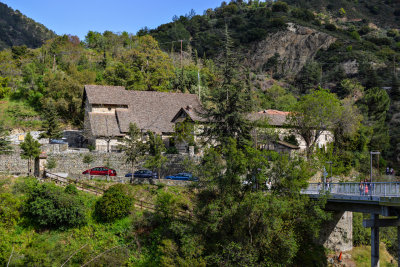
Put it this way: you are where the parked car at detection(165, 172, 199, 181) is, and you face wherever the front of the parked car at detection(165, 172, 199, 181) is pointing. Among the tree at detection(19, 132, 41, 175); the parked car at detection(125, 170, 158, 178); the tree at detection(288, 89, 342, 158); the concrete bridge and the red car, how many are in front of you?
3

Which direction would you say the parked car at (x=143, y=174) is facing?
to the viewer's left

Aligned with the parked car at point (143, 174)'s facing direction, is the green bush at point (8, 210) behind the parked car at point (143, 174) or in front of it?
in front

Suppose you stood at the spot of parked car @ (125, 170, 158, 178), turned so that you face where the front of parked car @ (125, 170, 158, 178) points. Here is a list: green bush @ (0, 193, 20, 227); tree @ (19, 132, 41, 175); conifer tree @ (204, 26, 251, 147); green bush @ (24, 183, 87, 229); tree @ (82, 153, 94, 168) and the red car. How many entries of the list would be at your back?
1

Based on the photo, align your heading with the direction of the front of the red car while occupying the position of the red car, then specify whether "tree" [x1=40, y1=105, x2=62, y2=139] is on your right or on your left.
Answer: on your right

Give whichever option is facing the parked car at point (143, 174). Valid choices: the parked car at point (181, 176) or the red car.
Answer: the parked car at point (181, 176)

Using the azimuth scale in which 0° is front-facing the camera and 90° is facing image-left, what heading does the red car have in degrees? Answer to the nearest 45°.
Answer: approximately 90°

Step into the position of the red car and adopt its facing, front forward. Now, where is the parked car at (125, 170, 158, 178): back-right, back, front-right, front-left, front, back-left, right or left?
back

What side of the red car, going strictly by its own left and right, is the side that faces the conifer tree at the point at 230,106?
back

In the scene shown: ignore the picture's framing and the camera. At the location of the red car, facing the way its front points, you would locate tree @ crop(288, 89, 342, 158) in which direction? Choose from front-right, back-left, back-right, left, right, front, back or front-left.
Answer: back

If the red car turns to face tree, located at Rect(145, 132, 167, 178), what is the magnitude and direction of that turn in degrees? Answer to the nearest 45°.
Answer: approximately 135° to its left

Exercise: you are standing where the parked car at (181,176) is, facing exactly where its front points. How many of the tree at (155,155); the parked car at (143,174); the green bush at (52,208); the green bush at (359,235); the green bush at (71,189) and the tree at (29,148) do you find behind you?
1

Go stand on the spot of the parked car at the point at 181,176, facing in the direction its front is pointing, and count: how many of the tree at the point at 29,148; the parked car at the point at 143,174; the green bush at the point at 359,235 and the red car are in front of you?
3

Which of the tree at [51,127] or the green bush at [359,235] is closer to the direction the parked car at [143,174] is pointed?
the tree

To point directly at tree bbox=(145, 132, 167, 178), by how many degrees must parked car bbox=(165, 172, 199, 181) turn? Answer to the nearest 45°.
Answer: approximately 45° to its left

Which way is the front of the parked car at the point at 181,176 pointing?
to the viewer's left

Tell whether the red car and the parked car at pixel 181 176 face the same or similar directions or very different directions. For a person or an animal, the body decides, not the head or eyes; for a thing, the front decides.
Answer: same or similar directions

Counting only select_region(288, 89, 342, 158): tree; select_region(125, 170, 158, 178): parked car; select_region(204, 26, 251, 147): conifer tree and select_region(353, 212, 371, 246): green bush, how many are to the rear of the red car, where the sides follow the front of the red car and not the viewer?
4

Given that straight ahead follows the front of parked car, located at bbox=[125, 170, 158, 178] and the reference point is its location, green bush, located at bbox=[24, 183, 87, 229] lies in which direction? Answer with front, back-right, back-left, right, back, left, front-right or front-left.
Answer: front-left

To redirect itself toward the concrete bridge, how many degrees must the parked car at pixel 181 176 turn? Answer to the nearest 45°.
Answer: approximately 135° to its left

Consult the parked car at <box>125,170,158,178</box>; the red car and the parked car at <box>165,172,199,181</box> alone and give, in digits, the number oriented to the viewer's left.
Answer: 3
